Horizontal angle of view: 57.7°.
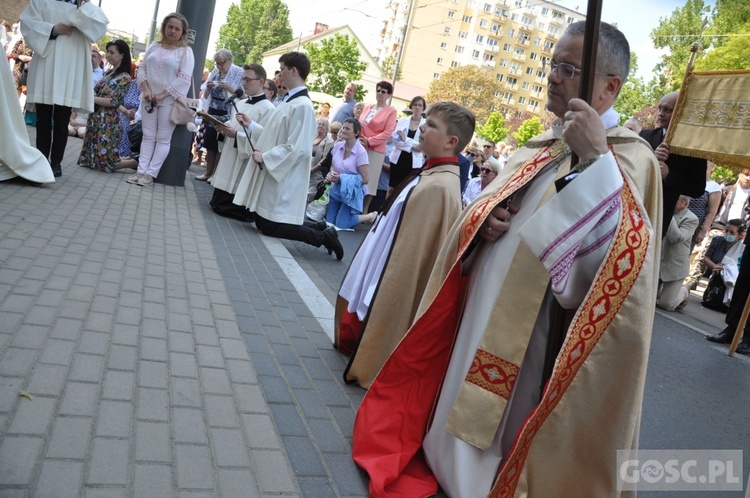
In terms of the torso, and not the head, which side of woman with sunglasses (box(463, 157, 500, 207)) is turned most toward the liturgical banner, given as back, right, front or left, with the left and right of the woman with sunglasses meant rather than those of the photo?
left

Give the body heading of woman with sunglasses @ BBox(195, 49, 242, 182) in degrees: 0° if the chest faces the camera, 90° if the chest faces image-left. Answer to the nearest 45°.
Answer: approximately 45°

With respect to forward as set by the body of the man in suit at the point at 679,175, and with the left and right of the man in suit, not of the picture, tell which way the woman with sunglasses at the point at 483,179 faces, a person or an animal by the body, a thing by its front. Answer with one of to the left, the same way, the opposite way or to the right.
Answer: the same way

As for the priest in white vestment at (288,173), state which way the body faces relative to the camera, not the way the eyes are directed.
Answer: to the viewer's left

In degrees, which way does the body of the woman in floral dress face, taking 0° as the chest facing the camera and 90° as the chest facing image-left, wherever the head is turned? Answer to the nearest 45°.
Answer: approximately 45°

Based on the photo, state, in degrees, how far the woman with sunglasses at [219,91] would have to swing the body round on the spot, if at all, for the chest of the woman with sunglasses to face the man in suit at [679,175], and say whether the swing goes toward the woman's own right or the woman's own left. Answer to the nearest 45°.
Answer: approximately 90° to the woman's own left

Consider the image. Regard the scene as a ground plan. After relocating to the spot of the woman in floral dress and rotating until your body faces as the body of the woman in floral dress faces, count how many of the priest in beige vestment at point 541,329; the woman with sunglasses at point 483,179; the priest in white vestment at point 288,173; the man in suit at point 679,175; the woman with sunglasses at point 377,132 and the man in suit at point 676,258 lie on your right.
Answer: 0

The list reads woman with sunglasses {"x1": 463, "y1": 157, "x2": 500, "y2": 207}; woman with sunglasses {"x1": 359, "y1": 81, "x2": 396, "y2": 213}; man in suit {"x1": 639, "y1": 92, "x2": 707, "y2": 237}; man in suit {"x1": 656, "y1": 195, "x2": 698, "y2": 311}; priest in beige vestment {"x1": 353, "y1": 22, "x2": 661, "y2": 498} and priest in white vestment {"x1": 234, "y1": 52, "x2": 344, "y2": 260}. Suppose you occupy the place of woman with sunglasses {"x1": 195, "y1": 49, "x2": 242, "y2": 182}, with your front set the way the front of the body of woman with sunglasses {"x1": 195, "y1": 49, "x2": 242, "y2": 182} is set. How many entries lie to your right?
0

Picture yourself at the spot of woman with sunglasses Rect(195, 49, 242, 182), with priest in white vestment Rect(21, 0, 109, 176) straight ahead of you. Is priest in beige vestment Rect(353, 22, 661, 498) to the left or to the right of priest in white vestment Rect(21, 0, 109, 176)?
left

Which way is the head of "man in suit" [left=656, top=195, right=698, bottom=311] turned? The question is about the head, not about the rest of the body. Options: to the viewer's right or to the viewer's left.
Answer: to the viewer's left

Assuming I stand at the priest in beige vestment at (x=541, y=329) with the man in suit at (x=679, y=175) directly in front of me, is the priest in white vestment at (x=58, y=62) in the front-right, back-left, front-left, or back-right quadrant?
front-left

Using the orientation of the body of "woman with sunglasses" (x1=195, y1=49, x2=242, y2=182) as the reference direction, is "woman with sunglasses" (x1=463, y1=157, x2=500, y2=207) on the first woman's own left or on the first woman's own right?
on the first woman's own left

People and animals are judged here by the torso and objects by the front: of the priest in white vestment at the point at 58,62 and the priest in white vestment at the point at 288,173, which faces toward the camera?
the priest in white vestment at the point at 58,62

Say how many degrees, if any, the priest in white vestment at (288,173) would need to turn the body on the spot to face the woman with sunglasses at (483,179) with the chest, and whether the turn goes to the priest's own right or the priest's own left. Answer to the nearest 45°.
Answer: approximately 135° to the priest's own right

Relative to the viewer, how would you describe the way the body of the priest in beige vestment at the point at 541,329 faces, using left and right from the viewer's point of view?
facing the viewer and to the left of the viewer

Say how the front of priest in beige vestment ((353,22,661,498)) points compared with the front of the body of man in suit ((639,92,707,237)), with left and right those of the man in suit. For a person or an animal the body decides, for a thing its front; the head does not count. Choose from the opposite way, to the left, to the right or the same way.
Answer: the same way

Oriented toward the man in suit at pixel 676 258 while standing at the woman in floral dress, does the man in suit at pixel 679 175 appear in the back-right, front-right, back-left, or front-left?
front-right

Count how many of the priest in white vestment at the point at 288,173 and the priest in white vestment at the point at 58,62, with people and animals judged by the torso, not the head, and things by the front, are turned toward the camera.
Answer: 1
